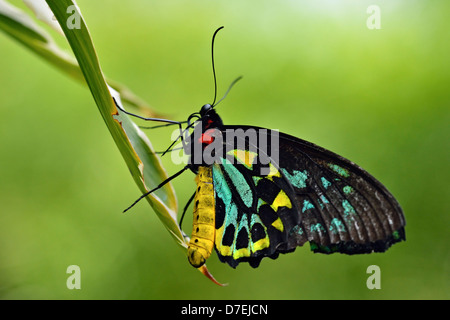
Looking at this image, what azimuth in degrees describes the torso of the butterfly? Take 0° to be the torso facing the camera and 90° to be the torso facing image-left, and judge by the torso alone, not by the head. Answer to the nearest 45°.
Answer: approximately 90°
